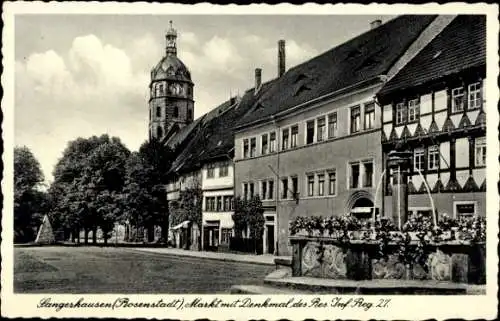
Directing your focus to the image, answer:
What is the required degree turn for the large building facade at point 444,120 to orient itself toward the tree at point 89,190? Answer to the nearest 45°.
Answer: approximately 90° to its right

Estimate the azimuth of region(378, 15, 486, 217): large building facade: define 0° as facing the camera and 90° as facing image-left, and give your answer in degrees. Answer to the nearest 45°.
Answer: approximately 45°

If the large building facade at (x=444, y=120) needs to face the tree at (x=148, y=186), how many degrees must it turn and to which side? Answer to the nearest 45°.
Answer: approximately 90° to its right

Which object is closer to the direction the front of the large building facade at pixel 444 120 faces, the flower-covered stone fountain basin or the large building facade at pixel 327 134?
the flower-covered stone fountain basin

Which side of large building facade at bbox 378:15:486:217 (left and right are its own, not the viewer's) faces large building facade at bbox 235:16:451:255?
right
